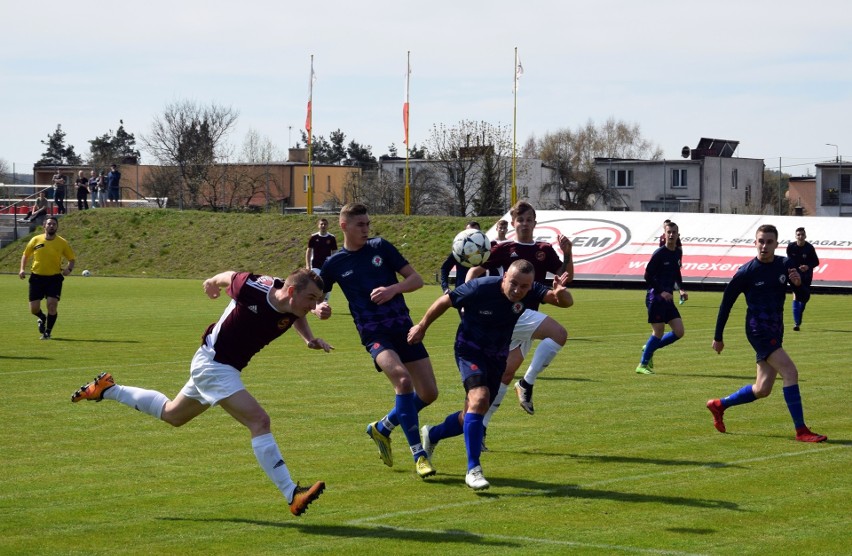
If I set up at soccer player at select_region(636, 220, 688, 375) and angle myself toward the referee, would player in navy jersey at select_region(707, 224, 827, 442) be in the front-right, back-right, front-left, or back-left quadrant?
back-left

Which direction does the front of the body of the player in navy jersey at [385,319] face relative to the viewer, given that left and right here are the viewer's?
facing the viewer and to the right of the viewer

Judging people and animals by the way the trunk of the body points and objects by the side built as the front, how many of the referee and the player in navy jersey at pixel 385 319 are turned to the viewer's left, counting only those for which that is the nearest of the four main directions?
0

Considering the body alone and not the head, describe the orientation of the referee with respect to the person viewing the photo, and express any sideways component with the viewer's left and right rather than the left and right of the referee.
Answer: facing the viewer

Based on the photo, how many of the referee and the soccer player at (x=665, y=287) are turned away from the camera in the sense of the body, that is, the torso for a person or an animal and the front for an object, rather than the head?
0

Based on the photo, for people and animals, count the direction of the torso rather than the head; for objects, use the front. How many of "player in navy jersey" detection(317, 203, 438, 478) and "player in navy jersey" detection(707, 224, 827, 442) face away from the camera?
0

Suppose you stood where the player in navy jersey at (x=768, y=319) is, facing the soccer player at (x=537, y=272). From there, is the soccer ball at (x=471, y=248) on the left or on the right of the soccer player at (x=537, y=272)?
left

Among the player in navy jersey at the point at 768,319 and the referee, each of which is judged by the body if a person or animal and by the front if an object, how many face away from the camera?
0
